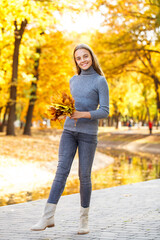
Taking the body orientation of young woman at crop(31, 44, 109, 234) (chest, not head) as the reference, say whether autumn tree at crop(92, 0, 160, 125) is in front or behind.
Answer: behind

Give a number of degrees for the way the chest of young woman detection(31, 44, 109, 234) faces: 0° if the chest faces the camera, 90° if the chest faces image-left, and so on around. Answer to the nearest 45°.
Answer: approximately 45°
